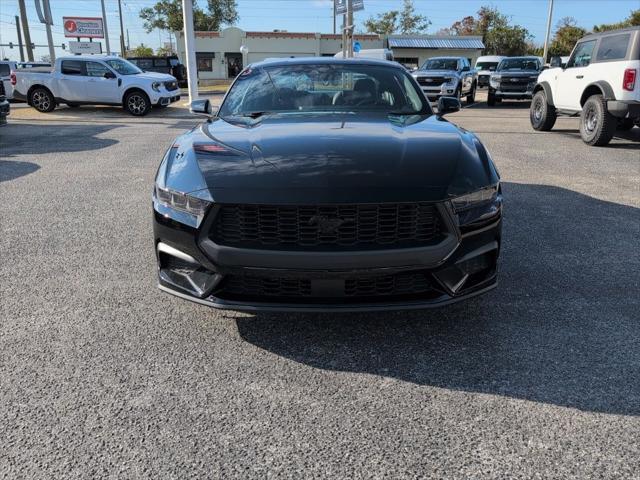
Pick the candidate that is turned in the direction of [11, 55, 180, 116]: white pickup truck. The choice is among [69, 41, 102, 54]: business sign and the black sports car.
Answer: the business sign

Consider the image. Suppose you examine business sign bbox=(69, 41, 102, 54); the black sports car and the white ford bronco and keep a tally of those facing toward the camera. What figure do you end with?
2

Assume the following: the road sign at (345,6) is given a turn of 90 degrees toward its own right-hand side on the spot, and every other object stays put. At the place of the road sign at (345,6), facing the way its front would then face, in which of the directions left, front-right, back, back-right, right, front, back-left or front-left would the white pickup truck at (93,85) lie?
front-left

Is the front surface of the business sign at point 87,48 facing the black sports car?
yes

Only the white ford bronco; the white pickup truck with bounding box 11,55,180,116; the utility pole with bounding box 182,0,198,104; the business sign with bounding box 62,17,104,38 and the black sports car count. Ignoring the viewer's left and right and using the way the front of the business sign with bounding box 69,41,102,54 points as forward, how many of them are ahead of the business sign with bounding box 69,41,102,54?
4

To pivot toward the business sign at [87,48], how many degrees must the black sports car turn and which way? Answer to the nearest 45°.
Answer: approximately 135° to its right

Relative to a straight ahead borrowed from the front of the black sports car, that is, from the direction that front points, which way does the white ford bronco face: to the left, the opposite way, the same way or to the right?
the opposite way

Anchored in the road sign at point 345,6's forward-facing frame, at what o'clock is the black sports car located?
The black sports car is roughly at 12 o'clock from the road sign.
